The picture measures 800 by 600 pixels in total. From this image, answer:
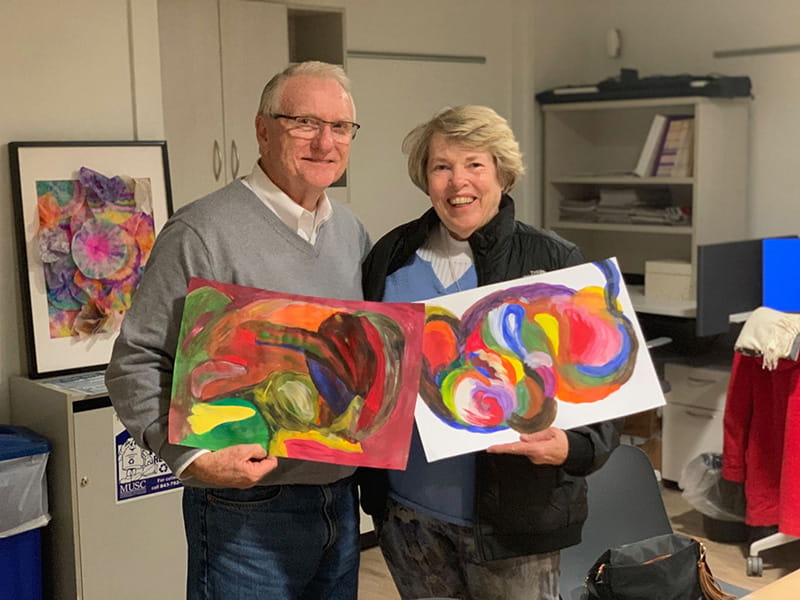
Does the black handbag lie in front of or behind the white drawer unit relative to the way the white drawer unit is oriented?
in front

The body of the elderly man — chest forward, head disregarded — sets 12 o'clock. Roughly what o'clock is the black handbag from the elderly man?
The black handbag is roughly at 11 o'clock from the elderly man.

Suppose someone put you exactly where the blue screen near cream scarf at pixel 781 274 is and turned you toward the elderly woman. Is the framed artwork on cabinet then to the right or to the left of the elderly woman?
right

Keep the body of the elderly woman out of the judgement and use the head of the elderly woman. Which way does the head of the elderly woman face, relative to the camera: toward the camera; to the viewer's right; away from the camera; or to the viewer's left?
toward the camera

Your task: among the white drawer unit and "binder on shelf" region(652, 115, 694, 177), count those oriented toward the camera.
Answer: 2

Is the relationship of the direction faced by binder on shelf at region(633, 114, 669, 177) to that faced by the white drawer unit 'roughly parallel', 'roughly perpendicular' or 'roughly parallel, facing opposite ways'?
roughly parallel

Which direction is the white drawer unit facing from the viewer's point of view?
toward the camera

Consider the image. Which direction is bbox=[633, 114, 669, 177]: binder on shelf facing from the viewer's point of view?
toward the camera

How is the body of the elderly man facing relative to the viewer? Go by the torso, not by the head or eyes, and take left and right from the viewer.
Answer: facing the viewer and to the right of the viewer

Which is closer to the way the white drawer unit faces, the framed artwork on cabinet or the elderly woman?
the elderly woman
